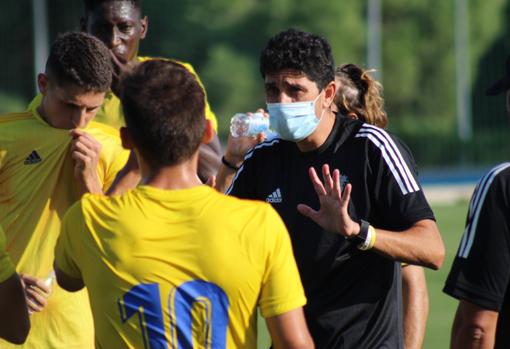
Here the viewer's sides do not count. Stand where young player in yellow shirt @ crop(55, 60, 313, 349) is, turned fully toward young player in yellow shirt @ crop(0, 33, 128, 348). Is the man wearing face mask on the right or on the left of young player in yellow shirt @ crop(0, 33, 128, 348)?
right

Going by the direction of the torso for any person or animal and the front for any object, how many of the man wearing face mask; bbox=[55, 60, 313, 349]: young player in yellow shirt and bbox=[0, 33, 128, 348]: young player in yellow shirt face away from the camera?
1

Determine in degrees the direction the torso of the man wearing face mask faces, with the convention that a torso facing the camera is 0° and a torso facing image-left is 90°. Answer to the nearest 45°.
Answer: approximately 45°

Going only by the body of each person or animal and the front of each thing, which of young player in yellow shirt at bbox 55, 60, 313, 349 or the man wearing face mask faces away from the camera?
the young player in yellow shirt

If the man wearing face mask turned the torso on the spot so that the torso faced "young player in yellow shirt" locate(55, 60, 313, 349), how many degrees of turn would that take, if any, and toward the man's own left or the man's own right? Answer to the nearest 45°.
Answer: approximately 45° to the man's own left

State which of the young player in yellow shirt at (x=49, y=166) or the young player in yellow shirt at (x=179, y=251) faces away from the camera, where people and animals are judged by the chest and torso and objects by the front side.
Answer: the young player in yellow shirt at (x=179, y=251)

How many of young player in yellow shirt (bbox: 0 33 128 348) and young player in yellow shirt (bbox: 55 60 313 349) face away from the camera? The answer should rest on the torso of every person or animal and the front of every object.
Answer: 1

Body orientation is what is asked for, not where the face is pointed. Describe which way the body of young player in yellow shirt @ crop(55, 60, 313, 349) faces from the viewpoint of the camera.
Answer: away from the camera

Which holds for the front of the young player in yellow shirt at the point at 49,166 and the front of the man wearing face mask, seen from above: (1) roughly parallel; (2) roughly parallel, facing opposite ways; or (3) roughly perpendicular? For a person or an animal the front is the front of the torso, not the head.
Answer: roughly perpendicular

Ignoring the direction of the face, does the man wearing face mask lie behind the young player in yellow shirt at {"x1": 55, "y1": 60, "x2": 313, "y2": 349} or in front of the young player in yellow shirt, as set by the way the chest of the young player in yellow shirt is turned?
in front

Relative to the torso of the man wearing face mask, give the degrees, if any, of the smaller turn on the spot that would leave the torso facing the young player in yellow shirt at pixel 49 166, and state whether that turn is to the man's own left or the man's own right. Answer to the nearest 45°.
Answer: approximately 45° to the man's own right

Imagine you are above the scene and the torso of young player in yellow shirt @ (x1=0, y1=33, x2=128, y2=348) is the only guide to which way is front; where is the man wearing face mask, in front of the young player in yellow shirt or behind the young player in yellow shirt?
in front

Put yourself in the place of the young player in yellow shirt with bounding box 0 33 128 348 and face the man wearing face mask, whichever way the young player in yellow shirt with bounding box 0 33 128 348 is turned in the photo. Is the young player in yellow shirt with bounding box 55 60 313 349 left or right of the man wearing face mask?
right
